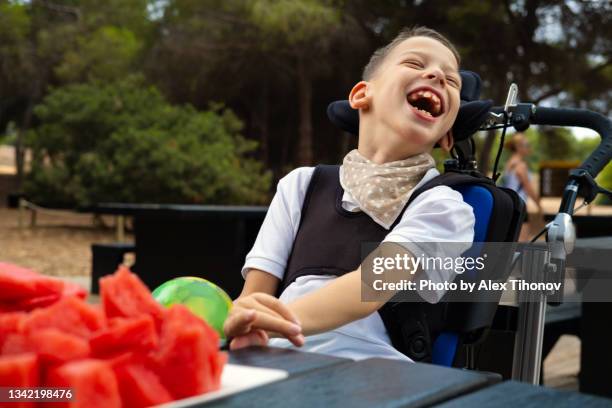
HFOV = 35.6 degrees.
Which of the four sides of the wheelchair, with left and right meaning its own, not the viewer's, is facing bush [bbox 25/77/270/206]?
right

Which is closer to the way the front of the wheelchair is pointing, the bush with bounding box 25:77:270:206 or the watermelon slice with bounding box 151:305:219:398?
the watermelon slice

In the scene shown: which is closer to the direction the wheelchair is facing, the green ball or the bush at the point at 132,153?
the green ball

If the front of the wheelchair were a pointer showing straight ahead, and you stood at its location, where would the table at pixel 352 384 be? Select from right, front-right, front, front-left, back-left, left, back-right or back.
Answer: front-left

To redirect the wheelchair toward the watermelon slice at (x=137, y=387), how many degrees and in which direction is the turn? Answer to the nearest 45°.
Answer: approximately 45° to its left

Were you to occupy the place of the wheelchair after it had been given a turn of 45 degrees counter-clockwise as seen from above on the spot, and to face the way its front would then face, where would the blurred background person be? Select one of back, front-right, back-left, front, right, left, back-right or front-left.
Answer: back

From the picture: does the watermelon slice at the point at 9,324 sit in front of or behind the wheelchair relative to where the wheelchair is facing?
in front

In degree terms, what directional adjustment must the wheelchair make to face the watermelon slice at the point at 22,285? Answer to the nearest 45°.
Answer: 0° — it already faces it

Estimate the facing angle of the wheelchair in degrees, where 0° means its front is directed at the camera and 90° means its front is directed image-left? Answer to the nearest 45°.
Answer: approximately 45°

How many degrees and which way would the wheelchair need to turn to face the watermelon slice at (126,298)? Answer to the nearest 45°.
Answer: approximately 45° to its left

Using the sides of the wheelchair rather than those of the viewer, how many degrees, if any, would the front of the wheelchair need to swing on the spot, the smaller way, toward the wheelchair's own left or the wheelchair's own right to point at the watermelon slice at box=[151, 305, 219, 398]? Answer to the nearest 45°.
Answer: approximately 45° to the wheelchair's own left

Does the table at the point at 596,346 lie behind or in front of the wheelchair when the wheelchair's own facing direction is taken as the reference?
behind

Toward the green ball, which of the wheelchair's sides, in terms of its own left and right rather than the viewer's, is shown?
front
